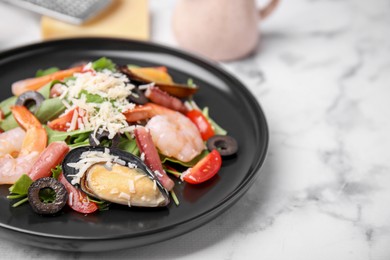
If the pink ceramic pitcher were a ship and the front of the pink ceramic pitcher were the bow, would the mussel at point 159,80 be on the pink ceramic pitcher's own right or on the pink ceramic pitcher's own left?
on the pink ceramic pitcher's own left

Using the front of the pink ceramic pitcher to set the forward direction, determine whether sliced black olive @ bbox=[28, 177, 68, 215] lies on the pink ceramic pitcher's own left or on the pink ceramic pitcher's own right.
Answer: on the pink ceramic pitcher's own left

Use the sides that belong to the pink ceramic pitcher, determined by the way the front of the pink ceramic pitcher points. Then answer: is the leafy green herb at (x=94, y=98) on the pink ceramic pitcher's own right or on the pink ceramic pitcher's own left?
on the pink ceramic pitcher's own left

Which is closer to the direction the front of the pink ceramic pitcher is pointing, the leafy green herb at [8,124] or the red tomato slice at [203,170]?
the leafy green herb

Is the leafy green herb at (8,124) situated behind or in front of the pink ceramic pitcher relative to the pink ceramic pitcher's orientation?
in front

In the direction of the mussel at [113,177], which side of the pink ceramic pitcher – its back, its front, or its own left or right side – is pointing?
left

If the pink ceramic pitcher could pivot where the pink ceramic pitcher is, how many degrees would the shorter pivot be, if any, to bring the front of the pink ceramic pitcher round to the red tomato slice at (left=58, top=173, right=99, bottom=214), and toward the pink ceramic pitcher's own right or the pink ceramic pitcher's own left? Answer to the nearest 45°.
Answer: approximately 45° to the pink ceramic pitcher's own left

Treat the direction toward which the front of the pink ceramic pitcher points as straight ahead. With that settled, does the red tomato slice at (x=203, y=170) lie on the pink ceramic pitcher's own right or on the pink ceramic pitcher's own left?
on the pink ceramic pitcher's own left

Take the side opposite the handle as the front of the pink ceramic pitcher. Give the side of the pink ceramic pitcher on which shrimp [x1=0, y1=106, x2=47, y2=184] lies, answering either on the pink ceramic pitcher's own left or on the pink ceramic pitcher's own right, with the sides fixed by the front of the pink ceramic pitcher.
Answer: on the pink ceramic pitcher's own left

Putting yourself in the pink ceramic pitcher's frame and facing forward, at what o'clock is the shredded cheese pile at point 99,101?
The shredded cheese pile is roughly at 10 o'clock from the pink ceramic pitcher.

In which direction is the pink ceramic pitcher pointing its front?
to the viewer's left
